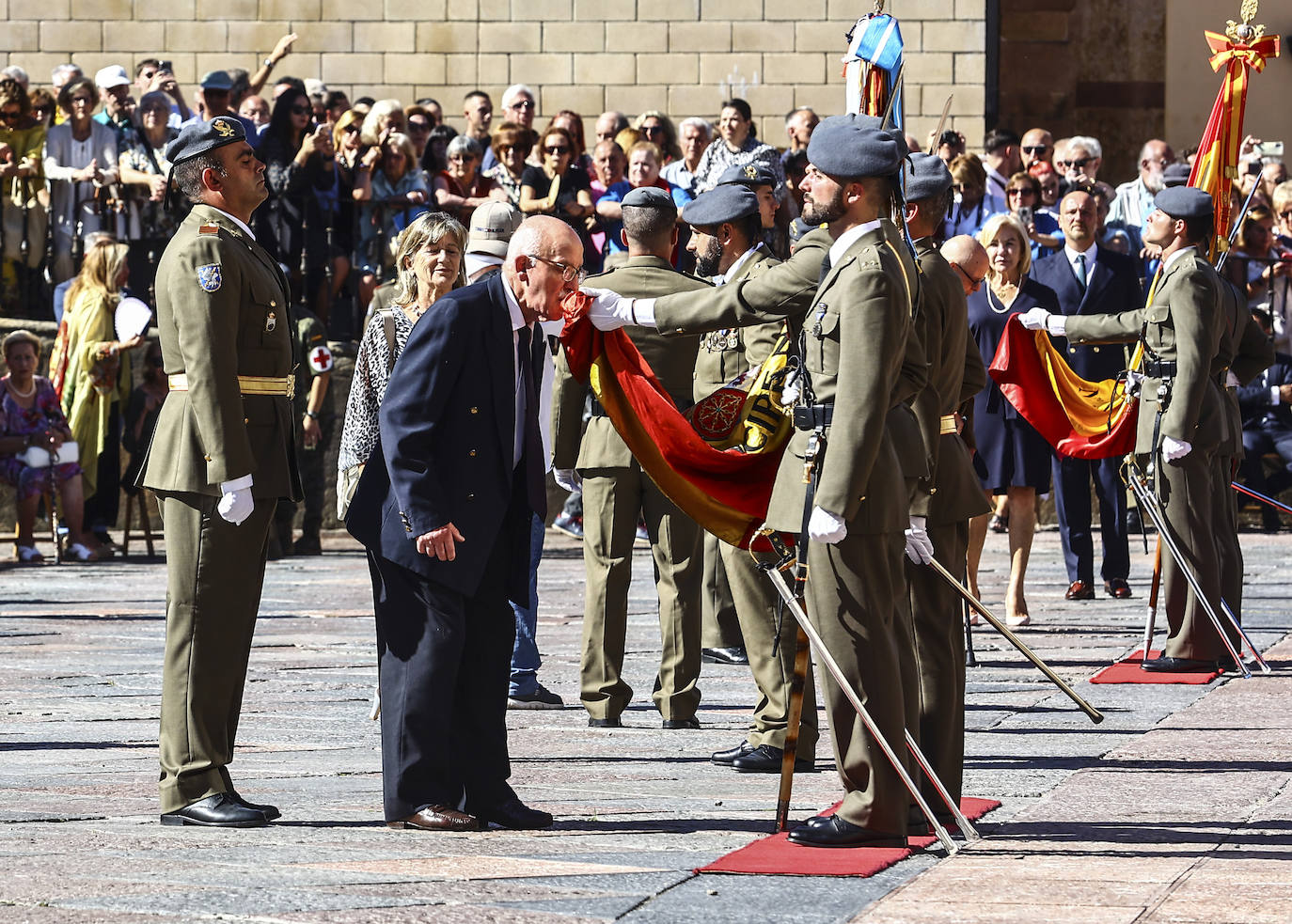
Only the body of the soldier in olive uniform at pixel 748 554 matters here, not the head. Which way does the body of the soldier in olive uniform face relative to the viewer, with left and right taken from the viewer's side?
facing to the left of the viewer

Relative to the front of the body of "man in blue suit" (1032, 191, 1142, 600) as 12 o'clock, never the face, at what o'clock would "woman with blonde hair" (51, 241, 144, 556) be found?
The woman with blonde hair is roughly at 3 o'clock from the man in blue suit.

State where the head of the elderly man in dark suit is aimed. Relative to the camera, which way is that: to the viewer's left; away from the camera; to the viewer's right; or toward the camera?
to the viewer's right

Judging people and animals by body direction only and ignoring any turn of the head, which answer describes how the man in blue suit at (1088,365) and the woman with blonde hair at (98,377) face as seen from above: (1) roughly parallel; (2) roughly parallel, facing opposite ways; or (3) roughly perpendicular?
roughly perpendicular

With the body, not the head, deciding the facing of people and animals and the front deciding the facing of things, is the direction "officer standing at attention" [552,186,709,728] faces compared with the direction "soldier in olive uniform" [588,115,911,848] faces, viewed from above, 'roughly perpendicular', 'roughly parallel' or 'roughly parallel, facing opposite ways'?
roughly perpendicular

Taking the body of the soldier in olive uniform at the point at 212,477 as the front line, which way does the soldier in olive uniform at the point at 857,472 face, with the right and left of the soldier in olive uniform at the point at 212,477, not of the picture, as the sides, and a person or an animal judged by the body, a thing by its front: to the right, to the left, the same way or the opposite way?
the opposite way

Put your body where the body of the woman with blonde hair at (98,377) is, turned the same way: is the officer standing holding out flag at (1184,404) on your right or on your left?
on your right

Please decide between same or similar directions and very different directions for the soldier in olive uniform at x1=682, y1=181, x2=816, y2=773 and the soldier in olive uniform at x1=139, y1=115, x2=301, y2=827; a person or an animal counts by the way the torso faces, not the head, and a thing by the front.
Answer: very different directions

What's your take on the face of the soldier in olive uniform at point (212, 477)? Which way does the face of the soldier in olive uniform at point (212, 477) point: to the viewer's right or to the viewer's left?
to the viewer's right

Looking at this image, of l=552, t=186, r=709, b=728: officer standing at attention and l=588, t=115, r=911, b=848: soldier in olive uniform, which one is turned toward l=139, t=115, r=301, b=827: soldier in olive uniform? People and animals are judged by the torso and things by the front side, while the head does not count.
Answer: l=588, t=115, r=911, b=848: soldier in olive uniform

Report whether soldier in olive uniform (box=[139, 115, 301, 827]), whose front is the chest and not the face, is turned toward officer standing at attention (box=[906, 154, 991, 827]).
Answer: yes

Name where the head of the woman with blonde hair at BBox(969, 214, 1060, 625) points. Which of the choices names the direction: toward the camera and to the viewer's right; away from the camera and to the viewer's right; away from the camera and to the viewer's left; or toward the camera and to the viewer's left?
toward the camera and to the viewer's left

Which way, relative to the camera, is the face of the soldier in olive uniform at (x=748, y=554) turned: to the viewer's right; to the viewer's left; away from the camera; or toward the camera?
to the viewer's left

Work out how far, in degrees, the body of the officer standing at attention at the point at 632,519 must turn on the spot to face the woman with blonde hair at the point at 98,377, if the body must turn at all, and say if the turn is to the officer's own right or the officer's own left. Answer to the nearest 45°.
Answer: approximately 45° to the officer's own left

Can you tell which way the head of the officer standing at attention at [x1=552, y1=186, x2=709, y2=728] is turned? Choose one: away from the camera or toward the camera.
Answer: away from the camera

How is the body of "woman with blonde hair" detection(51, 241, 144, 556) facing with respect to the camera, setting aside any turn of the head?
to the viewer's right

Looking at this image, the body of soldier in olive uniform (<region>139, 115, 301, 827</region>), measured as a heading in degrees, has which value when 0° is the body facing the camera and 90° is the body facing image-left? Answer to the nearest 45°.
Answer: approximately 270°
